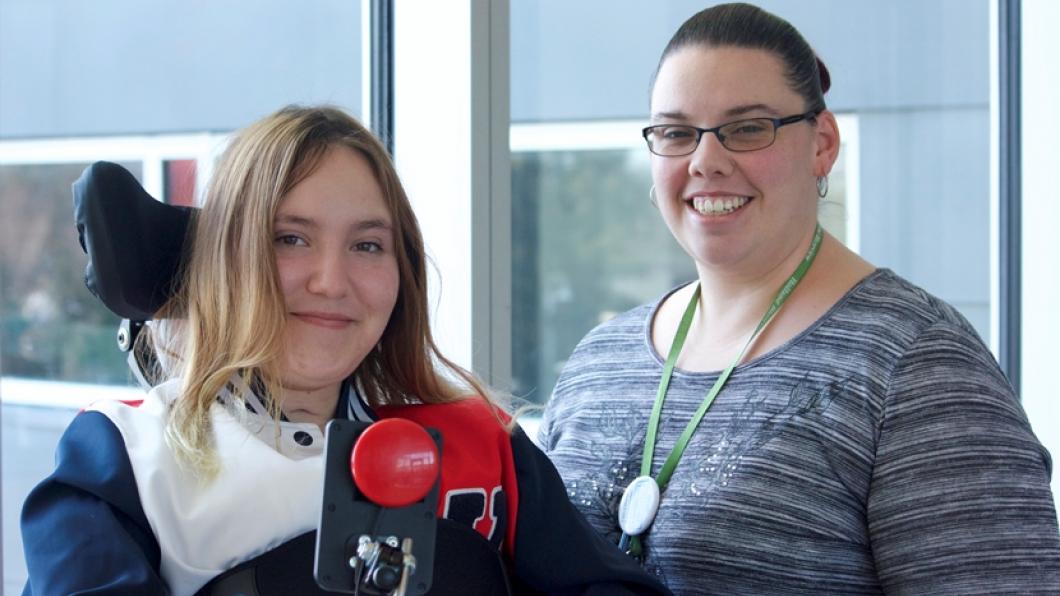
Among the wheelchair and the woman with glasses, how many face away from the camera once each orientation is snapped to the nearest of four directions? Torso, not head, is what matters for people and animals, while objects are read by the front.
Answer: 0

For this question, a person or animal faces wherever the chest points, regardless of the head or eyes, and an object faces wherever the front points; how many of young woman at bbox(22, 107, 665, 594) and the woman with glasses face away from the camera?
0

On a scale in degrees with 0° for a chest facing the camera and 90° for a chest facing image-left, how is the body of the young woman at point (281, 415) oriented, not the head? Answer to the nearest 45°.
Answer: approximately 0°
